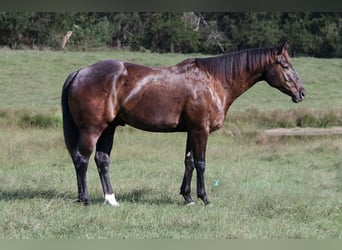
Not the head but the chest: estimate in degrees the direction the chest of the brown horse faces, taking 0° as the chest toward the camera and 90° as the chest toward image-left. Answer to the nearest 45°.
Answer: approximately 270°
